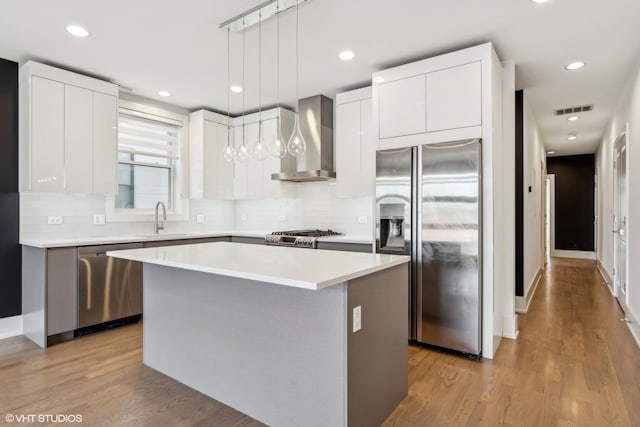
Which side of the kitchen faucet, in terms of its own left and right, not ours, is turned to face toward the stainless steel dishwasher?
right

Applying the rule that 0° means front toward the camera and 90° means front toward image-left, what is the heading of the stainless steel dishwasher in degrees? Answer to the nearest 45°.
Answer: approximately 315°

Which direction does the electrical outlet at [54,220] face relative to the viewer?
toward the camera

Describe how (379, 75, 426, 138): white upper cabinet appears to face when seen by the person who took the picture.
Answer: facing the viewer and to the left of the viewer

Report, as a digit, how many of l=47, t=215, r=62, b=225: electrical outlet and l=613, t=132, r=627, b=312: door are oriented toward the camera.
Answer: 1

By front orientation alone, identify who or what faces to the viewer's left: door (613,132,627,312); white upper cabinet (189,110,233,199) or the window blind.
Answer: the door

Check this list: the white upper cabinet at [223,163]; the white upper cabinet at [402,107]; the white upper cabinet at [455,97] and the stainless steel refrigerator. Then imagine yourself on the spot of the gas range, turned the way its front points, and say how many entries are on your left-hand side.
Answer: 3

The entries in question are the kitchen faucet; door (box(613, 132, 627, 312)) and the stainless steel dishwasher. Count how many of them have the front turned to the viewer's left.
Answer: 1

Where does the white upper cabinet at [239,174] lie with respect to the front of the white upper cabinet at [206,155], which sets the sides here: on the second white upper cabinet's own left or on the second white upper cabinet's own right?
on the second white upper cabinet's own left

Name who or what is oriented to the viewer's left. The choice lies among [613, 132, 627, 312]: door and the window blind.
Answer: the door

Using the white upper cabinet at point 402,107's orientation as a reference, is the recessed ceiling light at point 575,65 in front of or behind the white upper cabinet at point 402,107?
behind

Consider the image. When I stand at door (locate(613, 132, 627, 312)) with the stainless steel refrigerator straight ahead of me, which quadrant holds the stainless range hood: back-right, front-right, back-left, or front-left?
front-right

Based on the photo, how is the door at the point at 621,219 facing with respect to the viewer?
to the viewer's left

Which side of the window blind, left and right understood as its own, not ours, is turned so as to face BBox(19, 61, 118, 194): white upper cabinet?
right
